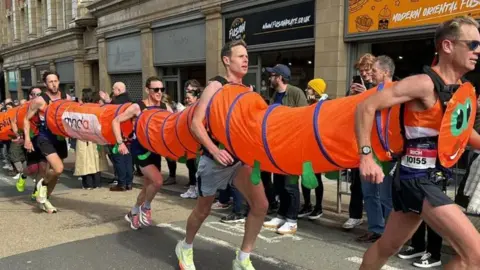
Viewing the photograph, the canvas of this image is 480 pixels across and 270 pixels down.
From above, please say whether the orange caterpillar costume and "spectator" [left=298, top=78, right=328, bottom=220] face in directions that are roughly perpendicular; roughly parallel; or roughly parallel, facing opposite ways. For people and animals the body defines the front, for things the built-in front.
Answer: roughly perpendicular

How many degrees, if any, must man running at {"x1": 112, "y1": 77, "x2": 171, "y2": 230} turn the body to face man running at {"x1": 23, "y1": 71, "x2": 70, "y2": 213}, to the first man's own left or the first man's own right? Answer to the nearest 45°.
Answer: approximately 180°

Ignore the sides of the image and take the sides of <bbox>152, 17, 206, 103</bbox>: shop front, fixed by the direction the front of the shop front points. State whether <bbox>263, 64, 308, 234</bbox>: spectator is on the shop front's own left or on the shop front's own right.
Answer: on the shop front's own left

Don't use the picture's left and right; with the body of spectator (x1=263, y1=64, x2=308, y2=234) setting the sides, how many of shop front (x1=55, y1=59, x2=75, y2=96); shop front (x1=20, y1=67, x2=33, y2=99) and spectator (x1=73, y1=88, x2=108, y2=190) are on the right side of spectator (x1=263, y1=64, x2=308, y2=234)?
3

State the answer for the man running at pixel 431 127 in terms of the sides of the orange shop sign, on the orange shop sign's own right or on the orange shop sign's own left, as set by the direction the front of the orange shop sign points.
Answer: on the orange shop sign's own left

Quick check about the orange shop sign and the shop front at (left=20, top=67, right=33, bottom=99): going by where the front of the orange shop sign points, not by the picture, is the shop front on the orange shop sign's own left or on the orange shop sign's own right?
on the orange shop sign's own right

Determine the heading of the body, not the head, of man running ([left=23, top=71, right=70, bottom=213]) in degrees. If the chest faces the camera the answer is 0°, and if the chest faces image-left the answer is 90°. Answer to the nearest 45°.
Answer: approximately 315°

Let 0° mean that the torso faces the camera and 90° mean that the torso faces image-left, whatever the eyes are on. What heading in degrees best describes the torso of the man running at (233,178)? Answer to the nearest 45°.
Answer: approximately 315°
